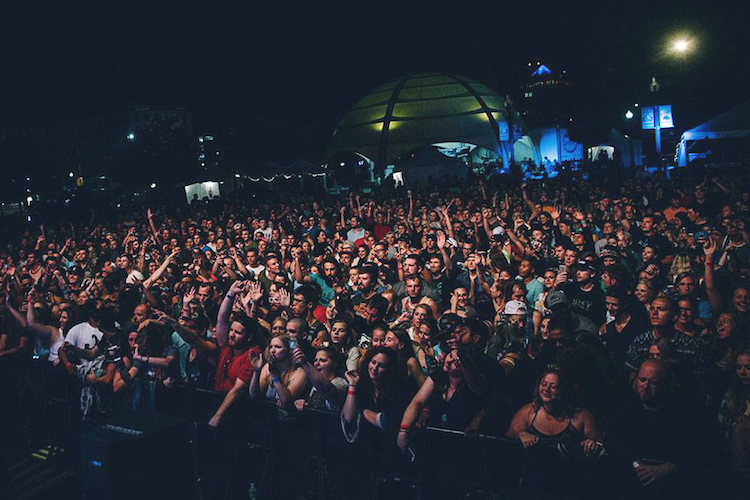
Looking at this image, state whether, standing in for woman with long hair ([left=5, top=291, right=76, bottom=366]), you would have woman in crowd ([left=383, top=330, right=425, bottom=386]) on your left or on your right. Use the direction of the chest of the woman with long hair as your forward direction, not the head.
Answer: on your left

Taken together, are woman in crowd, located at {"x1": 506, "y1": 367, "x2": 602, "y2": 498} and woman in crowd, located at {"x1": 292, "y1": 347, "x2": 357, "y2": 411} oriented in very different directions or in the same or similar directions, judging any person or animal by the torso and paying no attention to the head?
same or similar directions

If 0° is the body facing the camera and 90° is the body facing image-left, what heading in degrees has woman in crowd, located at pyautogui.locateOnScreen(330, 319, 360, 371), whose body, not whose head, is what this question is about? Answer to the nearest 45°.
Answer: approximately 45°

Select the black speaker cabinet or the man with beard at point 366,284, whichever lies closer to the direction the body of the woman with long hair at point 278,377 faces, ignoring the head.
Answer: the black speaker cabinet

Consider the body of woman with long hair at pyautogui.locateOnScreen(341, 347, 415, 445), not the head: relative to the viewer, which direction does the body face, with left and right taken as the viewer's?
facing the viewer and to the left of the viewer

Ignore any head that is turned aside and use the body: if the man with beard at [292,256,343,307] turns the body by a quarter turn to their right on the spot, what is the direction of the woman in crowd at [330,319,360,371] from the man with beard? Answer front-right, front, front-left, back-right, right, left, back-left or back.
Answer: back-left

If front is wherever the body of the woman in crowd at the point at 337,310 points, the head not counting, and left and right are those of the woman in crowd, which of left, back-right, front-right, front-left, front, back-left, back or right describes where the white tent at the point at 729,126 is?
back

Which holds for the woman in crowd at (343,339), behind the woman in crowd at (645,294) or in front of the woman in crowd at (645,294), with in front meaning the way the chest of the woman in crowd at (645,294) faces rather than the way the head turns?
in front

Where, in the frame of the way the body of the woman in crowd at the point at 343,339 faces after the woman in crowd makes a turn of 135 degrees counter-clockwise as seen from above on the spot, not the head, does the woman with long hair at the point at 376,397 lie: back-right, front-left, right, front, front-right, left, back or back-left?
right

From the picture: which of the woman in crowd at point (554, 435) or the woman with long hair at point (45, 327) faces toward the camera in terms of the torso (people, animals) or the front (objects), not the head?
the woman in crowd

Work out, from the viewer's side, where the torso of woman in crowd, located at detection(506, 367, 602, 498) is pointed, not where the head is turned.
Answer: toward the camera

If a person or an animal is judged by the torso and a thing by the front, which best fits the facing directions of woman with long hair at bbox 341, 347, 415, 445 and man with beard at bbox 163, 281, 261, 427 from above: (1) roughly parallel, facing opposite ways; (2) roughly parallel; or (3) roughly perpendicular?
roughly parallel

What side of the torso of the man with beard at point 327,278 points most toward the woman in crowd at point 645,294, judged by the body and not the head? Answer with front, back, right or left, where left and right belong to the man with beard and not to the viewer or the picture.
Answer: left

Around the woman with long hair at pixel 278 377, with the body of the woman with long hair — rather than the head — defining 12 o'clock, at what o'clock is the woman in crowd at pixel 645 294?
The woman in crowd is roughly at 7 o'clock from the woman with long hair.

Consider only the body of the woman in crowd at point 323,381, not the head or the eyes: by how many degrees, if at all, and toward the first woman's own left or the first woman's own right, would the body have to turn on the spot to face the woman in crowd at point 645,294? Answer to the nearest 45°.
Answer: approximately 135° to the first woman's own left
